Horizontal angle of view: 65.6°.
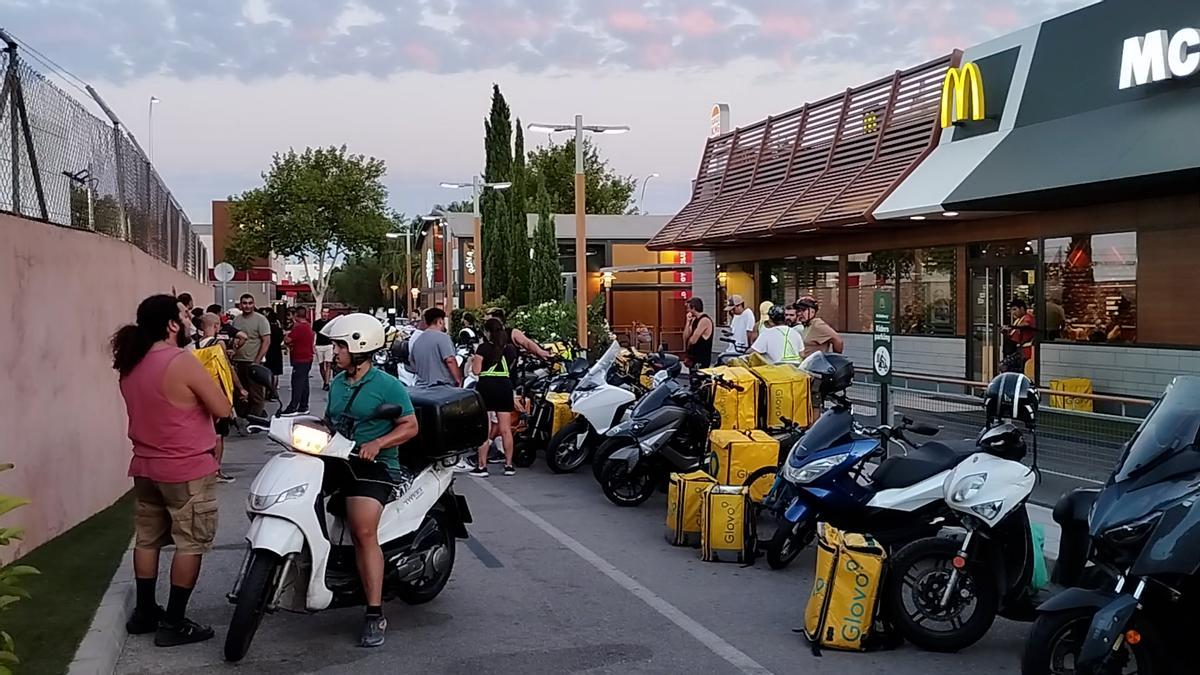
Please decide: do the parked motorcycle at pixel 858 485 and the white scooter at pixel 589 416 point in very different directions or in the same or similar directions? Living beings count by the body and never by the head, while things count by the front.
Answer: same or similar directions

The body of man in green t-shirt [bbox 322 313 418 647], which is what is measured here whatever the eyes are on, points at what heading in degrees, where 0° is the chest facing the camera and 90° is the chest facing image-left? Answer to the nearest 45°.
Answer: approximately 45°

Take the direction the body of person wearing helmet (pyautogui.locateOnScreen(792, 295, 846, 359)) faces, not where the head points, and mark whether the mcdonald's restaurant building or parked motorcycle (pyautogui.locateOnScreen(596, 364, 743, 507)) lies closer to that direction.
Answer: the parked motorcycle

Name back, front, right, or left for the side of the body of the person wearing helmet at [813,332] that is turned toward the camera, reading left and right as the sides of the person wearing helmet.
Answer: left

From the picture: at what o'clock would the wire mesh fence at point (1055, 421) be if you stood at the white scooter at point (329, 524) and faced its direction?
The wire mesh fence is roughly at 7 o'clock from the white scooter.

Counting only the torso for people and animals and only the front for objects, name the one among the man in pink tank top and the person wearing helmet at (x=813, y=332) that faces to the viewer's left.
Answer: the person wearing helmet

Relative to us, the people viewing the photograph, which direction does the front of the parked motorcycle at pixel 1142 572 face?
facing the viewer and to the left of the viewer

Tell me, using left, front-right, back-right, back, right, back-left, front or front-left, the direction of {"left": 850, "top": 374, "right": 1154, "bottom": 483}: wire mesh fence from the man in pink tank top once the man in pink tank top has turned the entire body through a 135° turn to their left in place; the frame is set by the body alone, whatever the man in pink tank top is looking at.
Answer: back

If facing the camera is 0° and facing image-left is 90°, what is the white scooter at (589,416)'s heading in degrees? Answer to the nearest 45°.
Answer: approximately 45°

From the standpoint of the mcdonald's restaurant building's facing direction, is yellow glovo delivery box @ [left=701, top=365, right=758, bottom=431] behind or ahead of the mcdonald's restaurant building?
ahead

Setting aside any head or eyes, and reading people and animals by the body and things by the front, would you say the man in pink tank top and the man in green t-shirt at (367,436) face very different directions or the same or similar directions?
very different directions

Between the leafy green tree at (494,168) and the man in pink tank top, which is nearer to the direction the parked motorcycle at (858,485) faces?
the man in pink tank top

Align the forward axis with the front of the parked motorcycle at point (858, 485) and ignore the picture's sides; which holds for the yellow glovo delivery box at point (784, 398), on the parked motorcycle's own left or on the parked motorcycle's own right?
on the parked motorcycle's own right

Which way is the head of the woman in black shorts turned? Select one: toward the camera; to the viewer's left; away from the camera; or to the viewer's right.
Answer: away from the camera

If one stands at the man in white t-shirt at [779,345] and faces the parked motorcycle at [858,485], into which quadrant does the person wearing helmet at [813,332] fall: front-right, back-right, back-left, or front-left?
back-left

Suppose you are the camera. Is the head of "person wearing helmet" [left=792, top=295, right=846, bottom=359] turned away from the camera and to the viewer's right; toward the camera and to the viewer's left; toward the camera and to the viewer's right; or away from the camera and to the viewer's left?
toward the camera and to the viewer's left

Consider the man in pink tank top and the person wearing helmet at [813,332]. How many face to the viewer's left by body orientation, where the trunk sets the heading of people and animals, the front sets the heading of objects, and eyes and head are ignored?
1

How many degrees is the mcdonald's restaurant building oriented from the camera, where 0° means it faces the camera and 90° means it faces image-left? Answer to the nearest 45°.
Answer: approximately 45°
